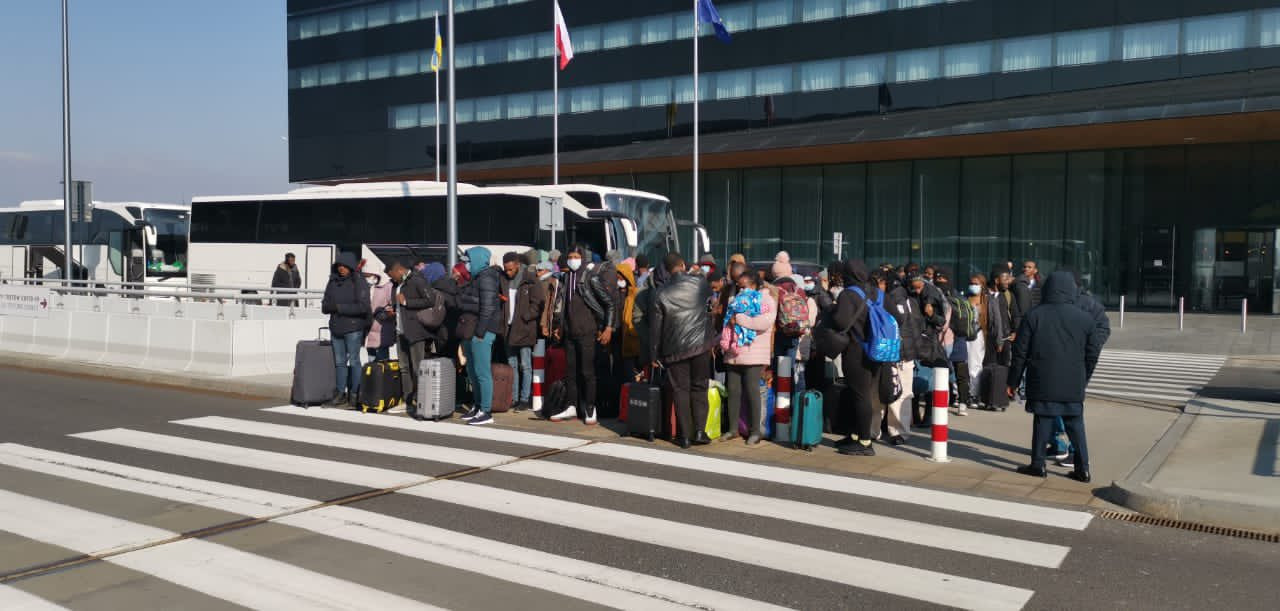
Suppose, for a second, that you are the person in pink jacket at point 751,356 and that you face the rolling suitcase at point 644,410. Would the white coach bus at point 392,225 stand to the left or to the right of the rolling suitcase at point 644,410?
right

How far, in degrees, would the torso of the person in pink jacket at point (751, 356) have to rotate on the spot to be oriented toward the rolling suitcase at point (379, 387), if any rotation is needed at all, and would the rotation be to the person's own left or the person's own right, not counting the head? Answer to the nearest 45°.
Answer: approximately 45° to the person's own right

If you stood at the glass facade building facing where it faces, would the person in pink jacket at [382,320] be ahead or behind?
ahead

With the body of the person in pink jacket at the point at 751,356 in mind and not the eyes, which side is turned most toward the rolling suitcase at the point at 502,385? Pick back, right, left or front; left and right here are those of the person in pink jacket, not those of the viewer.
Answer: right

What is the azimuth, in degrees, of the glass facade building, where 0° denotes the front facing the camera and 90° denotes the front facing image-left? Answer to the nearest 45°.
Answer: approximately 45°

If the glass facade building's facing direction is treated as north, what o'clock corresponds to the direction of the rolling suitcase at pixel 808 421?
The rolling suitcase is roughly at 11 o'clock from the glass facade building.

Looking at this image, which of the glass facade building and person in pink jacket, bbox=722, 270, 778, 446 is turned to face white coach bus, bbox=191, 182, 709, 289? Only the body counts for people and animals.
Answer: the glass facade building

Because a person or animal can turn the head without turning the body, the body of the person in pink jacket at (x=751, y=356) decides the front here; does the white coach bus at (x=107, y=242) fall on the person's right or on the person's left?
on the person's right

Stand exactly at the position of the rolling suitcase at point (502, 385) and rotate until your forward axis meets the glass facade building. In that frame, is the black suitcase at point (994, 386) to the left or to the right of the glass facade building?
right

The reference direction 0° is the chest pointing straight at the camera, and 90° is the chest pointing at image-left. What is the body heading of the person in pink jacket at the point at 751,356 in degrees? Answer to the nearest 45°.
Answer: approximately 45°
